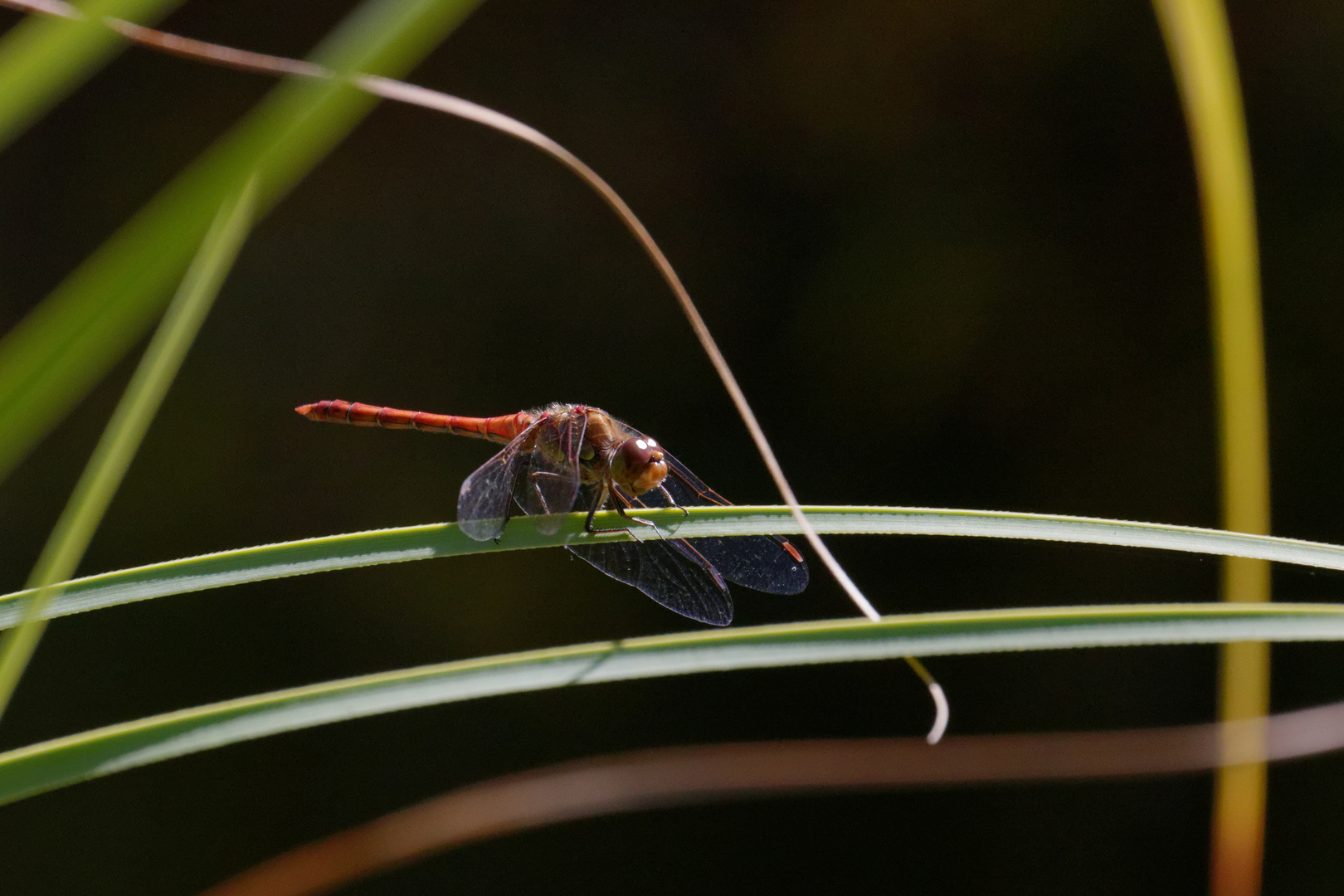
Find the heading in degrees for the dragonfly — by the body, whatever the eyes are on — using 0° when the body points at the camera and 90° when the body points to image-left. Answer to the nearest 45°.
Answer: approximately 315°

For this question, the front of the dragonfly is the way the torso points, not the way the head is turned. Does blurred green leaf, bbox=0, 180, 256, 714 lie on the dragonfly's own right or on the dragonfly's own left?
on the dragonfly's own right
